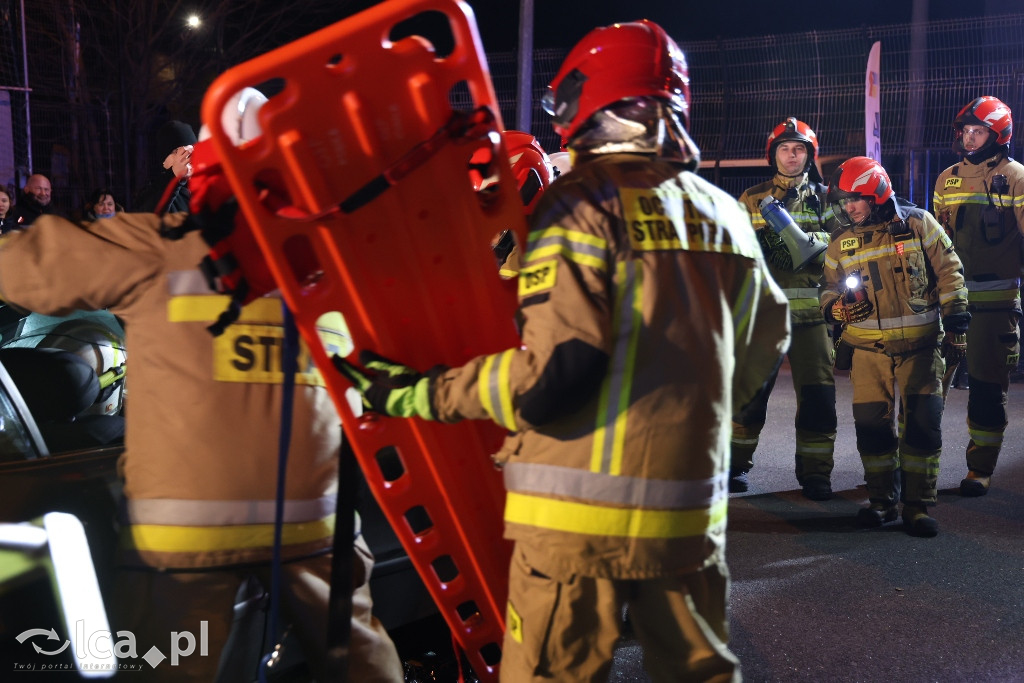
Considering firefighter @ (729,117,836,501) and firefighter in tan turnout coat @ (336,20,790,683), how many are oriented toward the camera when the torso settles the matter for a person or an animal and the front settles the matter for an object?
1

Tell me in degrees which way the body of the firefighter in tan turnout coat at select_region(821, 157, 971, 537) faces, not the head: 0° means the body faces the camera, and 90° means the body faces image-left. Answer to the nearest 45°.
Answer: approximately 45°

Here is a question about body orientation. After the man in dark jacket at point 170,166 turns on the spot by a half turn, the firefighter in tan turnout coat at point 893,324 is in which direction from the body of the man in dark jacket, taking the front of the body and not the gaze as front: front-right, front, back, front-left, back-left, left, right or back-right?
back-right

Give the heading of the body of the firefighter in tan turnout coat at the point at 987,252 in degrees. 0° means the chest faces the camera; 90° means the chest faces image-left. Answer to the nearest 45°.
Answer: approximately 45°

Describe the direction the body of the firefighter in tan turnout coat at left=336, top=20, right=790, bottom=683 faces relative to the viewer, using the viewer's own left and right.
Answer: facing away from the viewer and to the left of the viewer

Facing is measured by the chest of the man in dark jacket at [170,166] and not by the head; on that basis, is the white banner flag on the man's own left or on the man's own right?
on the man's own left

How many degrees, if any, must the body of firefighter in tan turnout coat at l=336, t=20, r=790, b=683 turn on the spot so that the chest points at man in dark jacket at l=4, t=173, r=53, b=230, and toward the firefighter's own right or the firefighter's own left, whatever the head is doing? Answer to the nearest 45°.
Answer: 0° — they already face them

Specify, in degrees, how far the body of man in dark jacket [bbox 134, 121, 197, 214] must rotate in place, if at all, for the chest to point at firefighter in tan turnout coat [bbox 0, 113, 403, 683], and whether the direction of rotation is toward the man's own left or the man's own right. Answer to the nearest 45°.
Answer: approximately 45° to the man's own right

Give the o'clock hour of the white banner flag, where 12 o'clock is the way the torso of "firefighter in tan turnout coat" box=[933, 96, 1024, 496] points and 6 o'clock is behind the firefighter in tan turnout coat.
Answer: The white banner flag is roughly at 4 o'clock from the firefighter in tan turnout coat.

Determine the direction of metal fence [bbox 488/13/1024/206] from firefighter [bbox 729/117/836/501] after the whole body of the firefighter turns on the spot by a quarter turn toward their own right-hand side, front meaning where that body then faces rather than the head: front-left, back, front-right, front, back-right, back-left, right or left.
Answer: right

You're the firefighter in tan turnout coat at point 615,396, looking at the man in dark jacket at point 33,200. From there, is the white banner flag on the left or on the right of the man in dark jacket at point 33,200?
right
